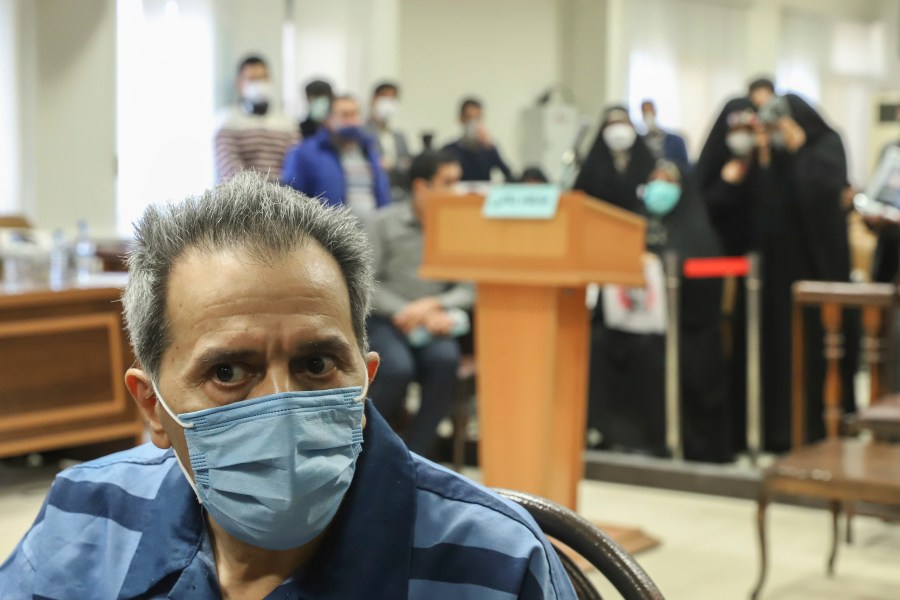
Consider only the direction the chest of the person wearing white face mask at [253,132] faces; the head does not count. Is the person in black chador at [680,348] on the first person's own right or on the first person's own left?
on the first person's own left

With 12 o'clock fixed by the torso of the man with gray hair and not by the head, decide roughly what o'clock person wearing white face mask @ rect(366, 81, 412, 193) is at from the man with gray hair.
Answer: The person wearing white face mask is roughly at 6 o'clock from the man with gray hair.

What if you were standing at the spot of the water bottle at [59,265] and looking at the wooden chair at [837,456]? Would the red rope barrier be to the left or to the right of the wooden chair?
left

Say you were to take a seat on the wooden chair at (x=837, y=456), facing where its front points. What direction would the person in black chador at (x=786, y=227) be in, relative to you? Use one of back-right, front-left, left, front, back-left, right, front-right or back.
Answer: back-right

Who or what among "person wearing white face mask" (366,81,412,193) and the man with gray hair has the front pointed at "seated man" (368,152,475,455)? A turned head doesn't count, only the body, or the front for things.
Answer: the person wearing white face mask
